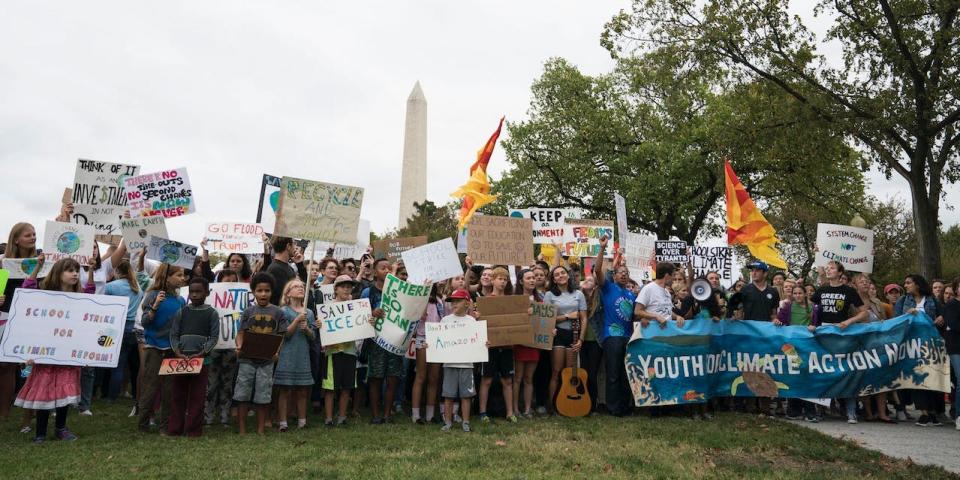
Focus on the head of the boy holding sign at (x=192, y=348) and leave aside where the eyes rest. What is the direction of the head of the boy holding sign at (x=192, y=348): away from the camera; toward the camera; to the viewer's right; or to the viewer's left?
toward the camera

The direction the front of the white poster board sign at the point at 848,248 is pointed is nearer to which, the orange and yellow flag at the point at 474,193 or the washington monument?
the orange and yellow flag

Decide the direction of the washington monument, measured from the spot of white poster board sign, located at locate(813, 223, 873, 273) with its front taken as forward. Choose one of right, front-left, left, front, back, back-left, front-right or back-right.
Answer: back-right

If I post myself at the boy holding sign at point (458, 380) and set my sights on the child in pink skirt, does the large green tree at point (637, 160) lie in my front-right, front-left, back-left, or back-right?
back-right

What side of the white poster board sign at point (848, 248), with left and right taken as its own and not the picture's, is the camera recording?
front

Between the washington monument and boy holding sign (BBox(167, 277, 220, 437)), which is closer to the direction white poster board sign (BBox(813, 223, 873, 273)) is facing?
the boy holding sign

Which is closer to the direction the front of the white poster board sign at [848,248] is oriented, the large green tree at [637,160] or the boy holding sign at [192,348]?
the boy holding sign

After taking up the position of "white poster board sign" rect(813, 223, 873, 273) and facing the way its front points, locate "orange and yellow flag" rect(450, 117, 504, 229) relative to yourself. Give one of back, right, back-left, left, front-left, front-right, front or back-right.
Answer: front-right

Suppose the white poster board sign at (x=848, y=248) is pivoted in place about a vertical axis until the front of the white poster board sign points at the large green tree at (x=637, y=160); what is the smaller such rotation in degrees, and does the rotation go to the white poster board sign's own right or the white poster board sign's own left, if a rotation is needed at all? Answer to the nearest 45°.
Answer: approximately 135° to the white poster board sign's own right

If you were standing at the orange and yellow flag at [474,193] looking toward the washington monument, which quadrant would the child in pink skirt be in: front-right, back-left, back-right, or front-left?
back-left

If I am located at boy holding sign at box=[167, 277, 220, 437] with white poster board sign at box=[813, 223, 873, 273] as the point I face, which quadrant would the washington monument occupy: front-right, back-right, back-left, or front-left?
front-left

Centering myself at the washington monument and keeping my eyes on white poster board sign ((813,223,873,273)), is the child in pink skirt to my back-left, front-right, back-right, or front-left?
front-right

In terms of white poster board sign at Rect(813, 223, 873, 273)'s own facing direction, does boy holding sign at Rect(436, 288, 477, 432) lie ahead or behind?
ahead

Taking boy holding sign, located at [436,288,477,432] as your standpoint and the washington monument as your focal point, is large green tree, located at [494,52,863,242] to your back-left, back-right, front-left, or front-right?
front-right

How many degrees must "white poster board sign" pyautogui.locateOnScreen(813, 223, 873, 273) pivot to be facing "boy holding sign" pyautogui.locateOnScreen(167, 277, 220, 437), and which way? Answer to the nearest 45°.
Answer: approximately 45° to its right

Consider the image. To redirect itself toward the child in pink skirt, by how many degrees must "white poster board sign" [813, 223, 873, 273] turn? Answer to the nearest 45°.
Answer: approximately 45° to its right

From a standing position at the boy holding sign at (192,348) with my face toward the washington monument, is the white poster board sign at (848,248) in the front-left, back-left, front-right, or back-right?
front-right
